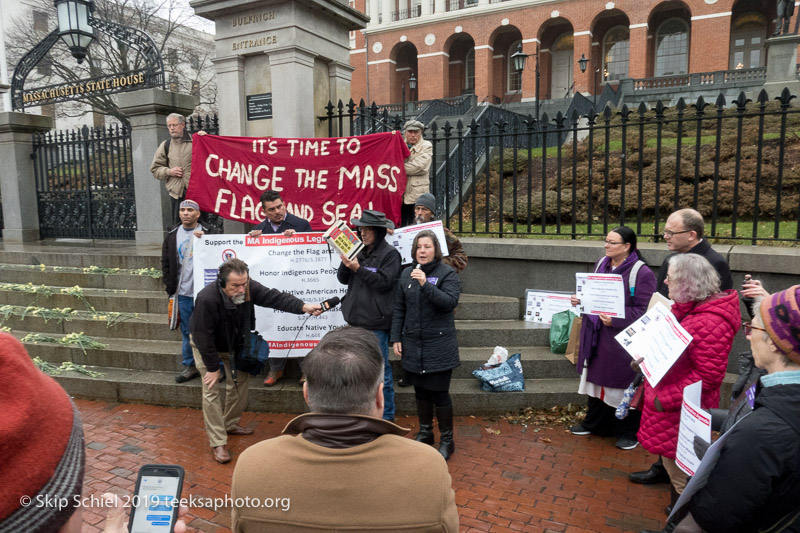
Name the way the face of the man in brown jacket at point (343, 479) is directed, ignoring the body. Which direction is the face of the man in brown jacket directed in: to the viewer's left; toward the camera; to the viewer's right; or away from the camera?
away from the camera

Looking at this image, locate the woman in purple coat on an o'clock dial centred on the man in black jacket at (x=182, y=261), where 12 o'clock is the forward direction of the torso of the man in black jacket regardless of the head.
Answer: The woman in purple coat is roughly at 10 o'clock from the man in black jacket.

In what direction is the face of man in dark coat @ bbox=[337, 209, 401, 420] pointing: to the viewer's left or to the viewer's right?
to the viewer's left

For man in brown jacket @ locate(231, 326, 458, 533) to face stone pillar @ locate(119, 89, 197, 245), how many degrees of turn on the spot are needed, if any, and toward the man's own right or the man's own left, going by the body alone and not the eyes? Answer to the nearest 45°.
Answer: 0° — they already face it

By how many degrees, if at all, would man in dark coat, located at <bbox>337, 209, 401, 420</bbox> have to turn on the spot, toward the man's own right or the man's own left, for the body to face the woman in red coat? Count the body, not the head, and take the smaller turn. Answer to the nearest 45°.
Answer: approximately 90° to the man's own left

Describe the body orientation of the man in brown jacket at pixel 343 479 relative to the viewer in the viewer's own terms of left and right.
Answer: facing away from the viewer

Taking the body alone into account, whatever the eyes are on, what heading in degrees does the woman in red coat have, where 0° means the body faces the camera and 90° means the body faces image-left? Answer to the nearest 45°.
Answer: approximately 90°
